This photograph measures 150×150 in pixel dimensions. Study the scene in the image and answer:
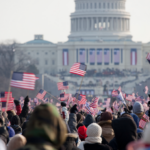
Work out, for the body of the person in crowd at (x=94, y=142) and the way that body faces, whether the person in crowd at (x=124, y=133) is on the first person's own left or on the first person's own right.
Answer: on the first person's own right

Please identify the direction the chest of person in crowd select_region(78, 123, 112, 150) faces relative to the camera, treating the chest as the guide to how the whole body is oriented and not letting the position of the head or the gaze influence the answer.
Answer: away from the camera

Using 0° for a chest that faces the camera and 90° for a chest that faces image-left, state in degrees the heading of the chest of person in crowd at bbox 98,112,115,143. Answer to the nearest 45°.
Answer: approximately 180°

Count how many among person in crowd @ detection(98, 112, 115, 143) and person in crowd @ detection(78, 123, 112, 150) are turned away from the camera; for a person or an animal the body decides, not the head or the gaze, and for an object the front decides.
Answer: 2

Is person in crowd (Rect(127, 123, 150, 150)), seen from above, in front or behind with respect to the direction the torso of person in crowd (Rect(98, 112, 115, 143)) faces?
behind

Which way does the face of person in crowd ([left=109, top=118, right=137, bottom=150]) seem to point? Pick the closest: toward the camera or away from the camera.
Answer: away from the camera
